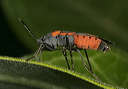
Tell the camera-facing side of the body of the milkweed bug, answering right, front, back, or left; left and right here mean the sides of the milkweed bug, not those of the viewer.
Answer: left

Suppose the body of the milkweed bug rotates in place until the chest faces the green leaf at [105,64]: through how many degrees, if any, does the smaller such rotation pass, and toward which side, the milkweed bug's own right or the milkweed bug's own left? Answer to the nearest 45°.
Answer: approximately 180°
